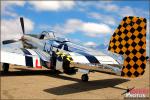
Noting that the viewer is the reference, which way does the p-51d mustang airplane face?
facing away from the viewer and to the left of the viewer
